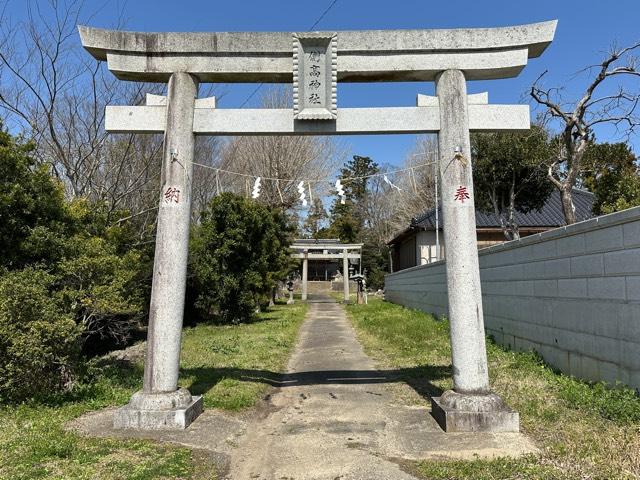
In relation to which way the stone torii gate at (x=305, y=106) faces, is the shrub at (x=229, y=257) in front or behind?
behind

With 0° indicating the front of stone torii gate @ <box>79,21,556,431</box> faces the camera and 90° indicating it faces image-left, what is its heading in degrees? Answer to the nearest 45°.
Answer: approximately 0°

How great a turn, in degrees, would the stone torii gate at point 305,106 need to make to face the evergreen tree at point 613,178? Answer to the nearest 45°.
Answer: approximately 135° to its left

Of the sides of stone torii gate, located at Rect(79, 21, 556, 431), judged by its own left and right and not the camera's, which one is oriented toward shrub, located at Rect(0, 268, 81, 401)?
right

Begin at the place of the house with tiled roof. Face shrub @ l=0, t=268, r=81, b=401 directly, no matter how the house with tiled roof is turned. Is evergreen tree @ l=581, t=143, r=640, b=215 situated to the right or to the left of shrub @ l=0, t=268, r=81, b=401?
left

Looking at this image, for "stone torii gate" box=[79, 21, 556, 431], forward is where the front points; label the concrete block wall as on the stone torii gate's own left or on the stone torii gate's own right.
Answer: on the stone torii gate's own left
